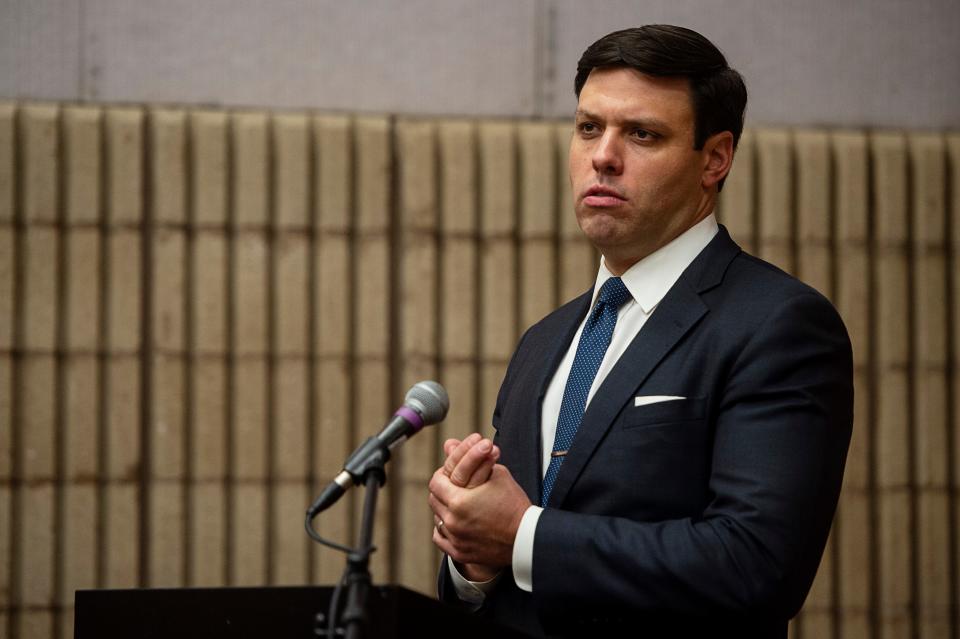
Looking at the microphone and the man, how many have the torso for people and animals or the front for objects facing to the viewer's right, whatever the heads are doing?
1

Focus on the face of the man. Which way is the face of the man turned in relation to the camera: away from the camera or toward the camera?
toward the camera

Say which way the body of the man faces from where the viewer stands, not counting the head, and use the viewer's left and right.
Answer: facing the viewer and to the left of the viewer

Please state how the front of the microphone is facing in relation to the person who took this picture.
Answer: facing to the right of the viewer
